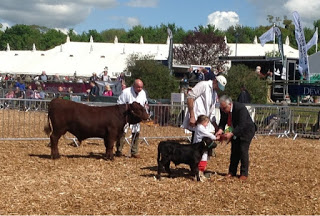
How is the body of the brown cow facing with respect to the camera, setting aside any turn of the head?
to the viewer's right

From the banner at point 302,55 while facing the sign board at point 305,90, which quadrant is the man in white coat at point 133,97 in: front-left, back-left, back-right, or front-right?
front-right

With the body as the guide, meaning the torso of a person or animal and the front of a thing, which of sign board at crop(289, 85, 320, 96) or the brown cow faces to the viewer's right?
the brown cow

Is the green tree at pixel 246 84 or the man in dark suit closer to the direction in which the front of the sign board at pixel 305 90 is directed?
the man in dark suit

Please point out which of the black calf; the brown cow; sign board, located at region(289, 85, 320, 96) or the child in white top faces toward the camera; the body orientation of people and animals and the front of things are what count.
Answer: the sign board

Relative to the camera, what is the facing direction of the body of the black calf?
to the viewer's right

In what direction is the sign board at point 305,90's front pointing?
toward the camera

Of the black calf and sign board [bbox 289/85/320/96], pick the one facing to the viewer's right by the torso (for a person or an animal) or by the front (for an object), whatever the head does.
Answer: the black calf

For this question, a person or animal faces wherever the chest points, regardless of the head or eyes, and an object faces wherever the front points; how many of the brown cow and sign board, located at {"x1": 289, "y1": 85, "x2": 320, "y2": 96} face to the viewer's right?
1
